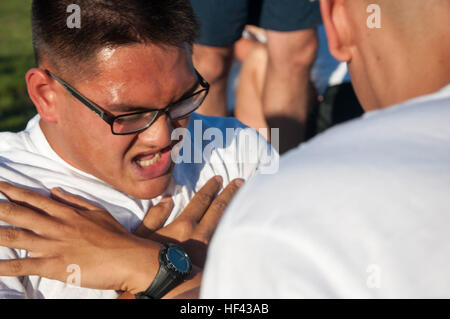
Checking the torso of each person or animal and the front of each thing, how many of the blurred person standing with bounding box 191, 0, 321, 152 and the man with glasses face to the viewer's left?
0

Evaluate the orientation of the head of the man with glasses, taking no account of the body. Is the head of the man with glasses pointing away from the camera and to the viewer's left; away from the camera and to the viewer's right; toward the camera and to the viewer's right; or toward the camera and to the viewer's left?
toward the camera and to the viewer's right

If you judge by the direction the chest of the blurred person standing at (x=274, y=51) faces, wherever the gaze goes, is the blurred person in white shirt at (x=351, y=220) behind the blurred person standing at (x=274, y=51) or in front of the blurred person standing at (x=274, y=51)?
in front

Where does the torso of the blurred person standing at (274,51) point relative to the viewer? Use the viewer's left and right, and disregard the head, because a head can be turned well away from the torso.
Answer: facing the viewer

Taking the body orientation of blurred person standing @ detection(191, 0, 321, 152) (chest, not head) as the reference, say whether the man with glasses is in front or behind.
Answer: in front

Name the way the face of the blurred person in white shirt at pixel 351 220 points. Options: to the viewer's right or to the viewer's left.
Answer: to the viewer's left

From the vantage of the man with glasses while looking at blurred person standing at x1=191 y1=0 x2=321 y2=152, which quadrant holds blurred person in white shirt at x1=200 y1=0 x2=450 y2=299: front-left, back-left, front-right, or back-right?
back-right

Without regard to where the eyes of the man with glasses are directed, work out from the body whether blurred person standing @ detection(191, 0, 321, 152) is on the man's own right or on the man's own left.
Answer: on the man's own left

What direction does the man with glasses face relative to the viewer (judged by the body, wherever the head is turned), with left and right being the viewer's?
facing the viewer and to the right of the viewer
